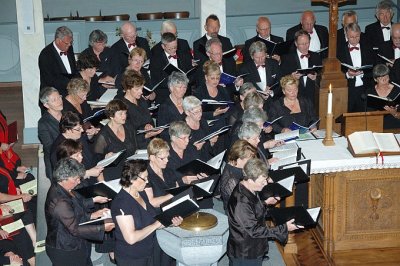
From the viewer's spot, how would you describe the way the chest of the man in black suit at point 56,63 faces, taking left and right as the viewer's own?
facing the viewer and to the right of the viewer

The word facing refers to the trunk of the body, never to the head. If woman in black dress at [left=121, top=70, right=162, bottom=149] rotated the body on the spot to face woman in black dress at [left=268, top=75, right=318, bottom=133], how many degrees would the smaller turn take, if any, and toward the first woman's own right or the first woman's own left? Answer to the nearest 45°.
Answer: approximately 45° to the first woman's own left

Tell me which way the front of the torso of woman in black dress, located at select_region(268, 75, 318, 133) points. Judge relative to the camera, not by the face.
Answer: toward the camera

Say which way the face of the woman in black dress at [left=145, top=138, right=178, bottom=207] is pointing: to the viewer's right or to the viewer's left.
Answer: to the viewer's right

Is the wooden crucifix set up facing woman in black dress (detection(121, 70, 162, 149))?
no

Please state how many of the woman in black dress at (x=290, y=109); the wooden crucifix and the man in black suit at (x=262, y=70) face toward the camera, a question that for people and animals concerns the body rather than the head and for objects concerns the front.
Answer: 3

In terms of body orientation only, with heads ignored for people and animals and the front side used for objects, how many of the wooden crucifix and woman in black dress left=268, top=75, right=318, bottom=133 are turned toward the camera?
2

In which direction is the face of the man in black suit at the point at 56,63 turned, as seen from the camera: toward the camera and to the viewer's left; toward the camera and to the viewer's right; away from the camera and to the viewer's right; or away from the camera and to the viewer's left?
toward the camera and to the viewer's right

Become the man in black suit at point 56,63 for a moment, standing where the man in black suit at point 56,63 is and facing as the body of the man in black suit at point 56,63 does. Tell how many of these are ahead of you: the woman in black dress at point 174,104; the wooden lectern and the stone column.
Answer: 2

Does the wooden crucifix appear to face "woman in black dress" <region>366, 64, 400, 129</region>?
no

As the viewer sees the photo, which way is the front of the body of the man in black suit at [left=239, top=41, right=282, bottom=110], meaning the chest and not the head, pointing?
toward the camera

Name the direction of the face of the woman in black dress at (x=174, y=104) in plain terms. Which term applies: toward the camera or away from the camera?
toward the camera

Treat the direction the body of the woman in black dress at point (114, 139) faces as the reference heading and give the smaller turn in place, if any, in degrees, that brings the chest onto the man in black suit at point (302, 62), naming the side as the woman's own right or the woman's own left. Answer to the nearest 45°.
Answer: approximately 90° to the woman's own left
